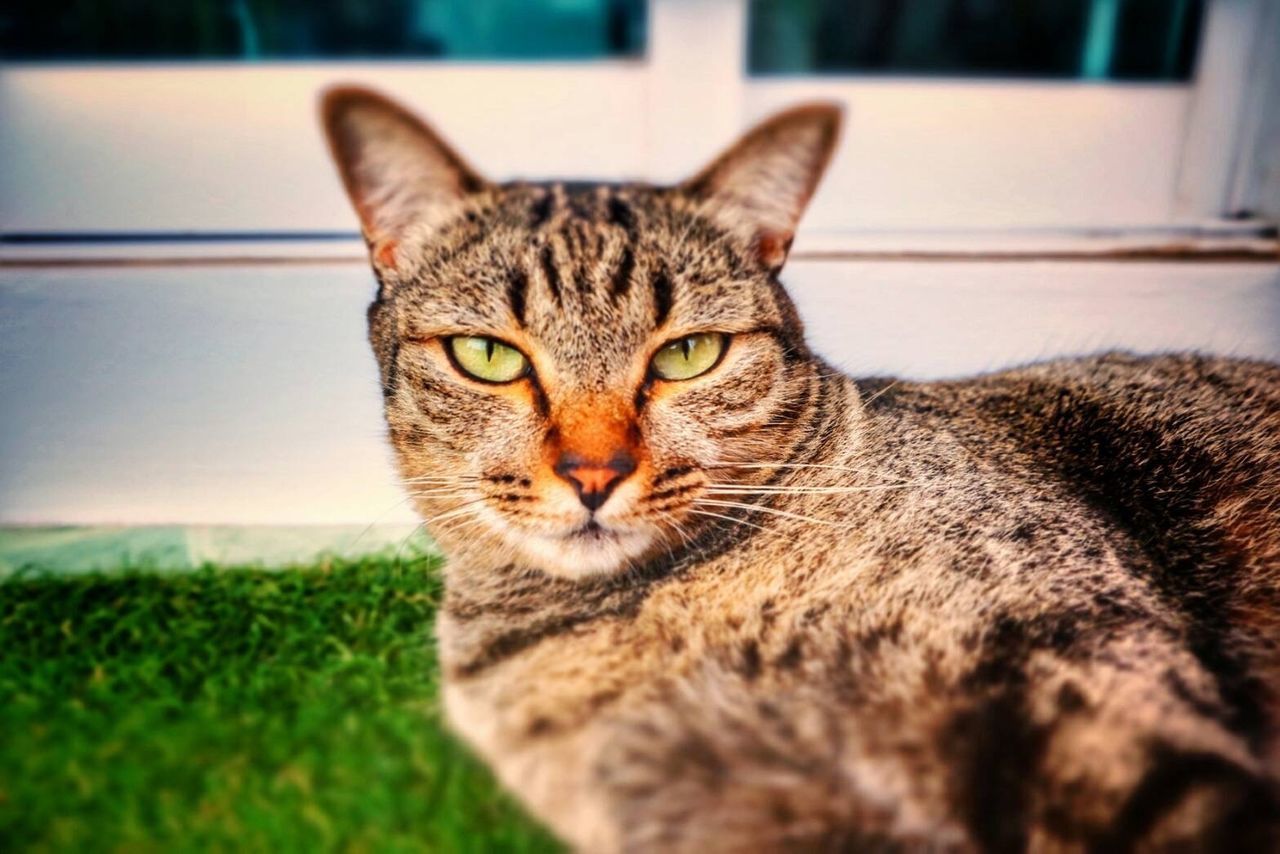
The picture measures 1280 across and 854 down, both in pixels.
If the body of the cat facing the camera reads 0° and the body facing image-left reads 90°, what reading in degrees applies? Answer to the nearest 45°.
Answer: approximately 90°
